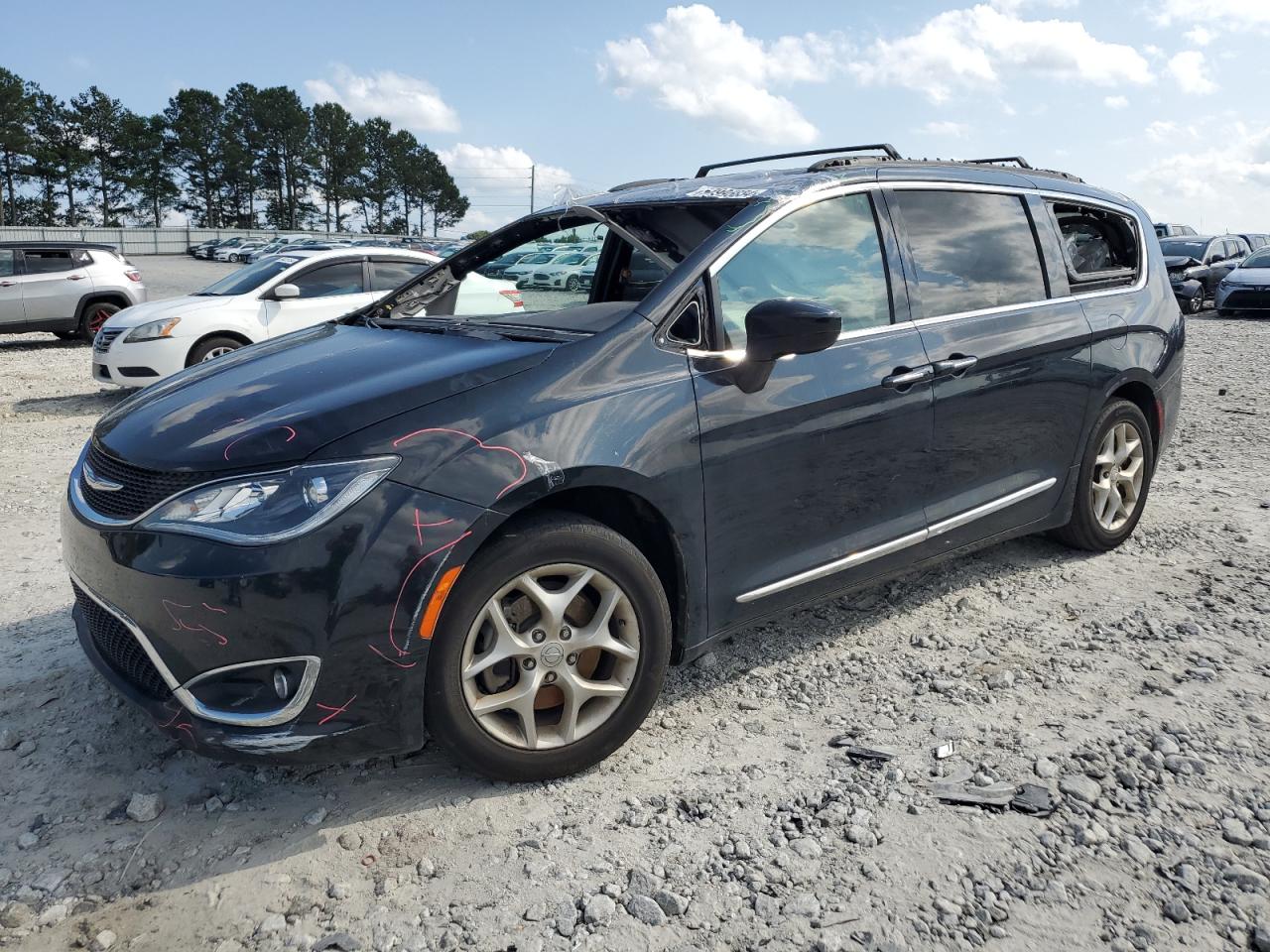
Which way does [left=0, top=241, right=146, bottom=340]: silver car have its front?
to the viewer's left

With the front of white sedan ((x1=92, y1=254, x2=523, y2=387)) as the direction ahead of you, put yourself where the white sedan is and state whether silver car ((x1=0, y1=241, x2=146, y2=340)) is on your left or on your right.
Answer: on your right

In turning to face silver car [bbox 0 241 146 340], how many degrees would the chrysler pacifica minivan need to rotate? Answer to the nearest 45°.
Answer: approximately 90° to its right

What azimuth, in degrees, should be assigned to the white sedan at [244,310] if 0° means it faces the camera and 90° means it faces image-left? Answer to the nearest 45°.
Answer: approximately 45°

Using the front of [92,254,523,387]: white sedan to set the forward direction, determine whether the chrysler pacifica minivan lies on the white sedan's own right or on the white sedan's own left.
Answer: on the white sedan's own left

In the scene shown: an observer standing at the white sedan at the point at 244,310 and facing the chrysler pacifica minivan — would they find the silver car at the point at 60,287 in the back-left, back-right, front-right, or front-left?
back-right

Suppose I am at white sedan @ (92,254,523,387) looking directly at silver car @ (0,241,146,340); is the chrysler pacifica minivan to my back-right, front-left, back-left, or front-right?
back-left

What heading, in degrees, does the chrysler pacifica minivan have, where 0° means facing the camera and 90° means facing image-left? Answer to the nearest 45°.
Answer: approximately 45°
